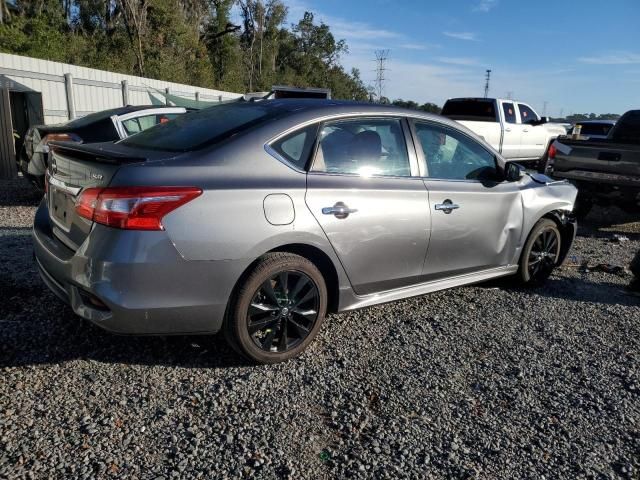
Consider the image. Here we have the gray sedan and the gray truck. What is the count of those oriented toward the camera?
0

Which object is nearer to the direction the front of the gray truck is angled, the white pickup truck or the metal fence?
the white pickup truck

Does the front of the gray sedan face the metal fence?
no

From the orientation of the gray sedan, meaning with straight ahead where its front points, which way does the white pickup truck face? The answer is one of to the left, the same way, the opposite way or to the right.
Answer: the same way

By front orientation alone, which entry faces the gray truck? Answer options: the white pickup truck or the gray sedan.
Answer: the gray sedan

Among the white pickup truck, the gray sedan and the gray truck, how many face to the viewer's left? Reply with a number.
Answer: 0

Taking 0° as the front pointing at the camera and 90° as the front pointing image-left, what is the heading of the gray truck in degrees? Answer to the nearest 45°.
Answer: approximately 225°

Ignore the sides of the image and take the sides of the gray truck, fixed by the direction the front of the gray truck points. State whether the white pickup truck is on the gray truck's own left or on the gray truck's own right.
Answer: on the gray truck's own left

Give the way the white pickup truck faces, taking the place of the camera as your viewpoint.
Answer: facing away from the viewer and to the right of the viewer

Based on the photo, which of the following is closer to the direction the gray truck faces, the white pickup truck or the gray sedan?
the white pickup truck

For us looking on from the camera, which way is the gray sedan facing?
facing away from the viewer and to the right of the viewer

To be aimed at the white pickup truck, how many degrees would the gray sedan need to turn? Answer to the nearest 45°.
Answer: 0° — it already faces it

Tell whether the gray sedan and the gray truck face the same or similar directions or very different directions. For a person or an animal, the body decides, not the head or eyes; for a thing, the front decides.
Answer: same or similar directions

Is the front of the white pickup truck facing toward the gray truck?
no

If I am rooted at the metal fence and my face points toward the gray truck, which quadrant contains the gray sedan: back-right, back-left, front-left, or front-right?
front-right

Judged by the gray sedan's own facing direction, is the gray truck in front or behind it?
in front

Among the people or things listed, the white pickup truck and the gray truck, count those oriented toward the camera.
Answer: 0
